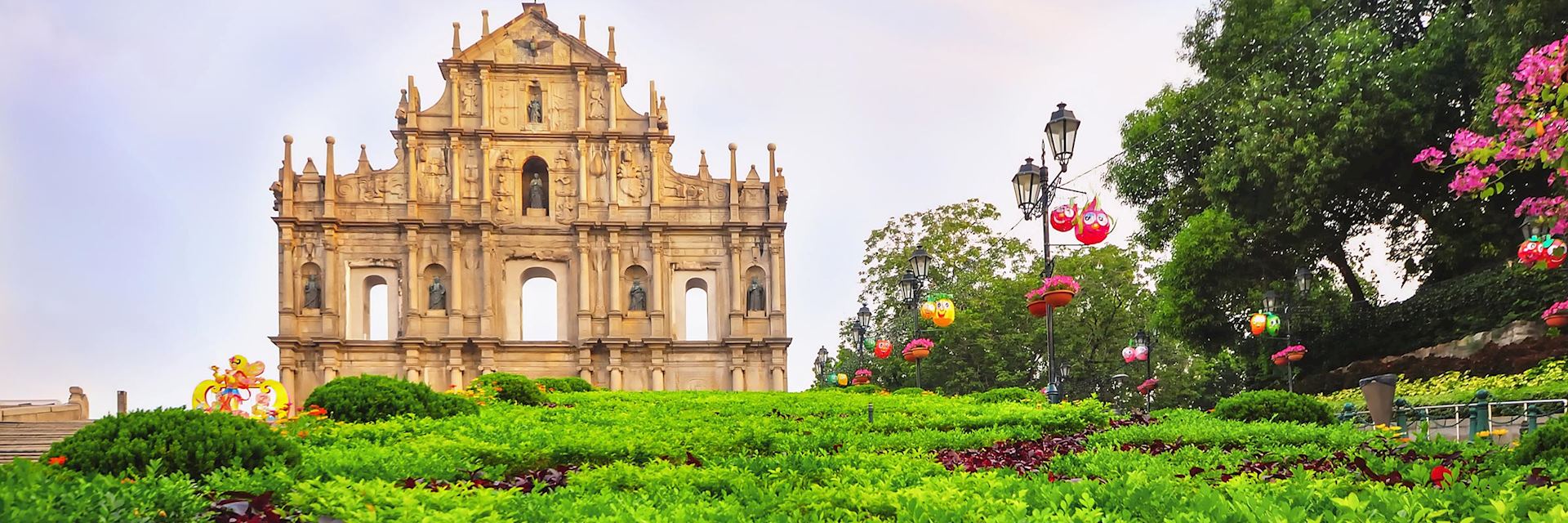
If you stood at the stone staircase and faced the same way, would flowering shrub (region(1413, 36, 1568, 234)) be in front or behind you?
in front

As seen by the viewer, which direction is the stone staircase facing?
toward the camera

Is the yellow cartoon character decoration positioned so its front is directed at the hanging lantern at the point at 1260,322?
no

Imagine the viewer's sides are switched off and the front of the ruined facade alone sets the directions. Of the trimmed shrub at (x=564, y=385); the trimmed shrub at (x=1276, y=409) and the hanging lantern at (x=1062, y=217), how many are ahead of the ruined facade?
3

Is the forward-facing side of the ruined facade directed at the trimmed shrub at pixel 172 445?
yes

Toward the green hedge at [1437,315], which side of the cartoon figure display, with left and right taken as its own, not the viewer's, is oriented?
left

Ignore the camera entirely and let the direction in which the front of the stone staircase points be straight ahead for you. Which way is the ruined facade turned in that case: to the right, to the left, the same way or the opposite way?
the same way

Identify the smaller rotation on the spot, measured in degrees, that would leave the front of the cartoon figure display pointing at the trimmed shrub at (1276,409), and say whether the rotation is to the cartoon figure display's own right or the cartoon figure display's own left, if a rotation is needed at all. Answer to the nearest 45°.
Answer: approximately 45° to the cartoon figure display's own left

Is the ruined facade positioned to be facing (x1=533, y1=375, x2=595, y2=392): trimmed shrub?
yes

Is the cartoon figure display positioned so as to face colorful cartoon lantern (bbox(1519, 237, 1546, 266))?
no

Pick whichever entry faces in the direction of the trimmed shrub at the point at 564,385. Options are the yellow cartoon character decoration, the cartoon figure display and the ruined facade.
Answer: the ruined facade

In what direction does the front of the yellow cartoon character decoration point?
toward the camera

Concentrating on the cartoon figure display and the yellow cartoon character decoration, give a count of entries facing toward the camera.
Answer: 2

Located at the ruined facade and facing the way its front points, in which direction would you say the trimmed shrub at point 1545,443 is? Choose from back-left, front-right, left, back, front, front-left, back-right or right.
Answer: front

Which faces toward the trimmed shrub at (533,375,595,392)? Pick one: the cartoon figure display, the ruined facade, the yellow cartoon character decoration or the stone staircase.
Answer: the ruined facade

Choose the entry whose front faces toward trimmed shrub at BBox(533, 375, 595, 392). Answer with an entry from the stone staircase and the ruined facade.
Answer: the ruined facade
